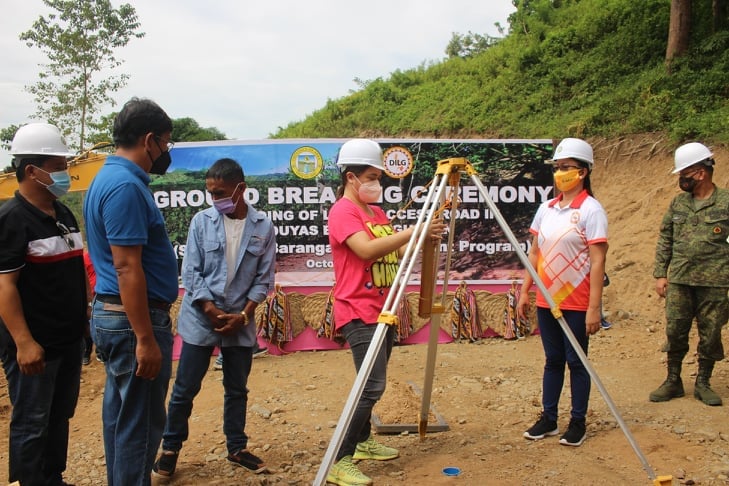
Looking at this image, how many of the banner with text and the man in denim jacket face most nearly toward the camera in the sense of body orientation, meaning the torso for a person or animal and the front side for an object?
2

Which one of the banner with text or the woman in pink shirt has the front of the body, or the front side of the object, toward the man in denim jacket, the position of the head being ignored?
the banner with text

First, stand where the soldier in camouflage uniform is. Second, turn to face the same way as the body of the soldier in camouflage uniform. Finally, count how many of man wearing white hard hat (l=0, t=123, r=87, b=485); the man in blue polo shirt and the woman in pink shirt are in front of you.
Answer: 3

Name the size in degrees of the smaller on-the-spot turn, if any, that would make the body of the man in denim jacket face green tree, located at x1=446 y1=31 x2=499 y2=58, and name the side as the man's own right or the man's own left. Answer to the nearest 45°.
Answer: approximately 135° to the man's own left

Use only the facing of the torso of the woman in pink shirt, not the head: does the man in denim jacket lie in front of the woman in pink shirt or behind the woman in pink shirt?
behind

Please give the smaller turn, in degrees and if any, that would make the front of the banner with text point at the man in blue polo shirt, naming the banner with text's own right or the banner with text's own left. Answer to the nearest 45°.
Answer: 0° — it already faces them

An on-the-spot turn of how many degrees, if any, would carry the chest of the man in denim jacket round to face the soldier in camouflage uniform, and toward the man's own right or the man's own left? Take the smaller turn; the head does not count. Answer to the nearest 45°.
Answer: approximately 90° to the man's own left

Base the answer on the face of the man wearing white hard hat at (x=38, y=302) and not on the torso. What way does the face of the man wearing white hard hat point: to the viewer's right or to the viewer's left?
to the viewer's right

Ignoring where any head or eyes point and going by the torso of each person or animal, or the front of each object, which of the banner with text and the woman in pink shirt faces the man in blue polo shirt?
the banner with text
